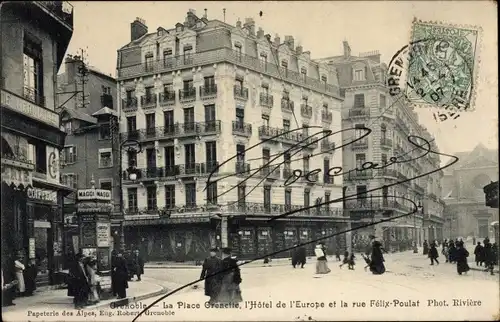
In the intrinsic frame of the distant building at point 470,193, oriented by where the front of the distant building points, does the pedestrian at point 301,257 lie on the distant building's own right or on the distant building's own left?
on the distant building's own right

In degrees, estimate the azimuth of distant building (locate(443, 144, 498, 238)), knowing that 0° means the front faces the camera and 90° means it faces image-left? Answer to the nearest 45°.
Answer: approximately 0°
